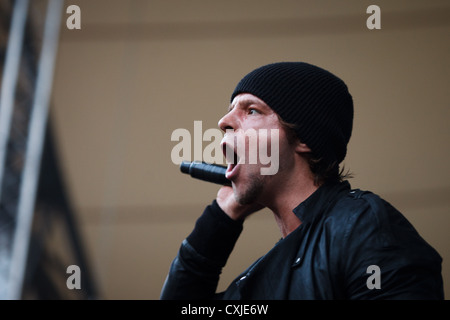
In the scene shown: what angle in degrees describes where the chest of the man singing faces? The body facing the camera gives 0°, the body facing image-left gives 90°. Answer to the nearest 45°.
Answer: approximately 90°

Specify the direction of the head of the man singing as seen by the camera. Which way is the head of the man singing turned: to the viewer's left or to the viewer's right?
to the viewer's left
